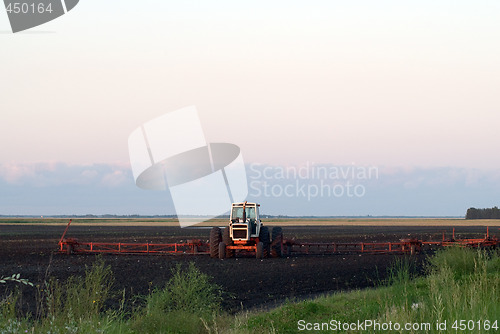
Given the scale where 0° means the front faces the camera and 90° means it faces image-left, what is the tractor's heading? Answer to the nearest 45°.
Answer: approximately 0°
